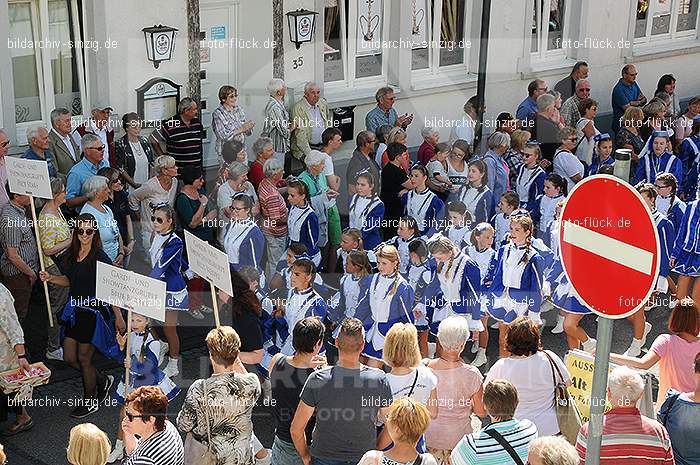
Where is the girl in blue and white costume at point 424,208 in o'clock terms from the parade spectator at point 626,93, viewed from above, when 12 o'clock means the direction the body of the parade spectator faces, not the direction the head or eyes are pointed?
The girl in blue and white costume is roughly at 2 o'clock from the parade spectator.

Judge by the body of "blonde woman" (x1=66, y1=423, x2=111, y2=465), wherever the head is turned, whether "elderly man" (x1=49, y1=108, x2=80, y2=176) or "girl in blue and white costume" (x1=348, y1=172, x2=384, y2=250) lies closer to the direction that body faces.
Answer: the elderly man

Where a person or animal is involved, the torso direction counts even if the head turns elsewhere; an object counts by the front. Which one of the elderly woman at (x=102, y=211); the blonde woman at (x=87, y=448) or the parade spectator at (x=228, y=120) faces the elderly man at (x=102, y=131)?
the blonde woman

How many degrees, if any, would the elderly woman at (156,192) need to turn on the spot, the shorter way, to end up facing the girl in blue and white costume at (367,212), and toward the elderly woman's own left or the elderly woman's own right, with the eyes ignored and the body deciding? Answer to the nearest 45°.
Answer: approximately 45° to the elderly woman's own left

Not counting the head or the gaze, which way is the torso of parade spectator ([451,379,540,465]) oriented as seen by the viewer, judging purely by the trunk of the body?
away from the camera

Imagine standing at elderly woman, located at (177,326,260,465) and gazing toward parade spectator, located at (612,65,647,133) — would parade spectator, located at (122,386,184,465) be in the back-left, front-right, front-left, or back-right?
back-left

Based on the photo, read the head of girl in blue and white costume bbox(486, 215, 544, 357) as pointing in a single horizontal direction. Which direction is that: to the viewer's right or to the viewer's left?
to the viewer's left

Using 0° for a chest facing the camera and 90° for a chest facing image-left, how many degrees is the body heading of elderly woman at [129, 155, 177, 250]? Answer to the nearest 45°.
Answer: approximately 315°

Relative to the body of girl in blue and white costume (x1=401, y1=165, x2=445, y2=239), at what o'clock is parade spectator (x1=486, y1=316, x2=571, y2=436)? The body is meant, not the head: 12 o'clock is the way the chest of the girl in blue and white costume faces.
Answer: The parade spectator is roughly at 10 o'clock from the girl in blue and white costume.

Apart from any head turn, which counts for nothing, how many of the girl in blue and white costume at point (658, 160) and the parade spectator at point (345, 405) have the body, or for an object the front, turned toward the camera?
1

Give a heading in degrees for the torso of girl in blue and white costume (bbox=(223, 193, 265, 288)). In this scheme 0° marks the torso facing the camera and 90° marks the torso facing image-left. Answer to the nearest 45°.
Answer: approximately 45°

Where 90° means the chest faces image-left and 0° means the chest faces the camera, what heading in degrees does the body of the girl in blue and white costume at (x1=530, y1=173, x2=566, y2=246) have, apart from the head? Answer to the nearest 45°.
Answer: approximately 45°

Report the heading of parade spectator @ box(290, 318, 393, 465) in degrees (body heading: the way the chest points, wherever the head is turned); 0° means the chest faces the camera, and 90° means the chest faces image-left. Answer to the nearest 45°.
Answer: approximately 180°
